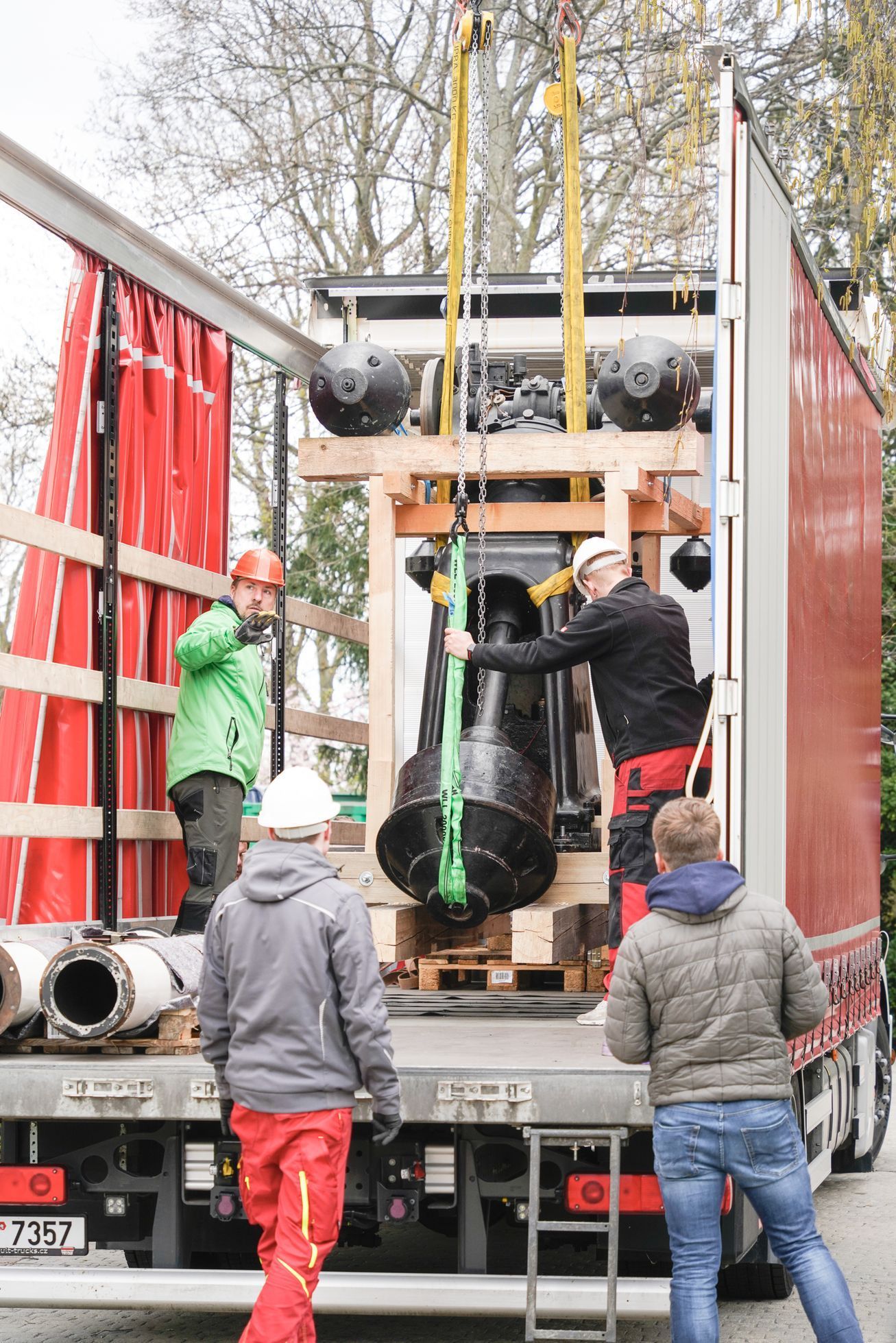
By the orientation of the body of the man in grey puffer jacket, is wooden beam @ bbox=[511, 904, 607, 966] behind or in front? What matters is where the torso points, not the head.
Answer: in front

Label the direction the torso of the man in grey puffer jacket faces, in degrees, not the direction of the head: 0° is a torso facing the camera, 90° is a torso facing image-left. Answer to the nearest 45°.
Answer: approximately 180°

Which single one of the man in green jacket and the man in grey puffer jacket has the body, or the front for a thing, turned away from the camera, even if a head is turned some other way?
the man in grey puffer jacket

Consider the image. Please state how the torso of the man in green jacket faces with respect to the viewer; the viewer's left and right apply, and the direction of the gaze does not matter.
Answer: facing the viewer and to the right of the viewer

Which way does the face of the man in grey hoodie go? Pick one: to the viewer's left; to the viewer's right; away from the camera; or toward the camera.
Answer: away from the camera

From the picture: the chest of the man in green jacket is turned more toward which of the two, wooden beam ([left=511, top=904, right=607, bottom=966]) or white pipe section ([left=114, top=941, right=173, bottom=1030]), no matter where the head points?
the wooden beam

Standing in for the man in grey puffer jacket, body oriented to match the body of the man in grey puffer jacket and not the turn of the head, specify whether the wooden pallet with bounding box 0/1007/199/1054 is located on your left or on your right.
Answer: on your left

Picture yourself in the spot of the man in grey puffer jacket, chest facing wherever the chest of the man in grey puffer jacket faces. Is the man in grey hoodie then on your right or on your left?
on your left

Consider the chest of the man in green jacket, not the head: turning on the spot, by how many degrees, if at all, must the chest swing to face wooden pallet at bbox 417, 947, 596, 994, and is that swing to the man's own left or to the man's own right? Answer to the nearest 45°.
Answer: approximately 45° to the man's own left

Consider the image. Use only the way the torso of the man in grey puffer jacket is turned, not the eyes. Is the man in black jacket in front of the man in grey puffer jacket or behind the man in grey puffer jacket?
in front

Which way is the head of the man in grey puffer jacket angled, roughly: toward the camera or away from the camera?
away from the camera

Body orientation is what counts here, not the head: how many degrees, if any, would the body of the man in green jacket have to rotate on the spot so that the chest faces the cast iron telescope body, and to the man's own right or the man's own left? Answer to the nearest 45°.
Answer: approximately 45° to the man's own left

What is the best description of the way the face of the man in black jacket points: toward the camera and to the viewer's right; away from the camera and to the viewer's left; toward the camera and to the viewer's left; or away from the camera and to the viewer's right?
away from the camera and to the viewer's left

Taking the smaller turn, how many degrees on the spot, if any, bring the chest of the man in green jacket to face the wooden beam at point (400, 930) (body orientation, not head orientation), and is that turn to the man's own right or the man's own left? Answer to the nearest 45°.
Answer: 0° — they already face it

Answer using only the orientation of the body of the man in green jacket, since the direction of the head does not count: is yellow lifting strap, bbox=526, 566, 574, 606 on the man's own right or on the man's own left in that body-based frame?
on the man's own left

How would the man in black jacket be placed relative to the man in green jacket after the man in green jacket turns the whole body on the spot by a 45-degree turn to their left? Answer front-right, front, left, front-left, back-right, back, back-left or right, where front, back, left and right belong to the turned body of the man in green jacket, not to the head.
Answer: front-right

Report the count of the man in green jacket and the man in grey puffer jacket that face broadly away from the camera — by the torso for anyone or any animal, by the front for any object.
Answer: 1

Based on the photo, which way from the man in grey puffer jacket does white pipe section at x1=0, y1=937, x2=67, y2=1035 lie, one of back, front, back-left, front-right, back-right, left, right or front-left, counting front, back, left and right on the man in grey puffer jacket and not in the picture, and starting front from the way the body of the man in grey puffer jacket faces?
left
